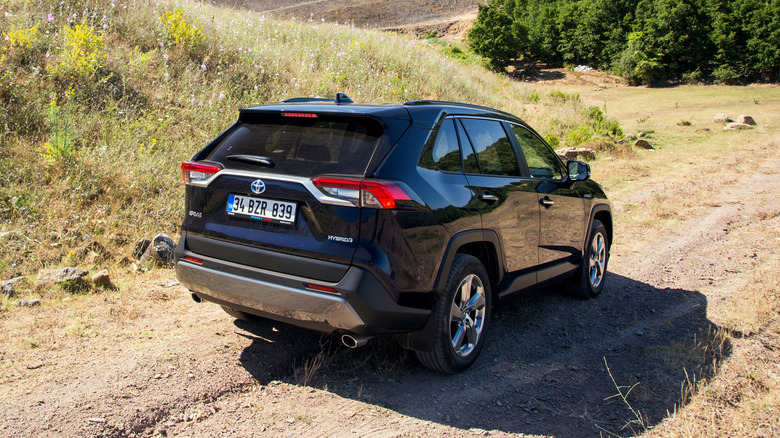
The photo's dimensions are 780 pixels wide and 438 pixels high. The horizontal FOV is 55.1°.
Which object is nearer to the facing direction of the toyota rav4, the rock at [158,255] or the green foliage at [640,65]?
the green foliage

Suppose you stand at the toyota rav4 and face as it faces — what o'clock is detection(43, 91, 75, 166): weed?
The weed is roughly at 9 o'clock from the toyota rav4.

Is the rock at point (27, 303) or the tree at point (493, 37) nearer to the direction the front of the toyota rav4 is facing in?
the tree

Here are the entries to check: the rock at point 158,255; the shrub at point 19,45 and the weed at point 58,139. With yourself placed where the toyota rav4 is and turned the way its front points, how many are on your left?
3

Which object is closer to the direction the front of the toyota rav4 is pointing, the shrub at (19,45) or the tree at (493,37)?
the tree

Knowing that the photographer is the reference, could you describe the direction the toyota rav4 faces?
facing away from the viewer and to the right of the viewer

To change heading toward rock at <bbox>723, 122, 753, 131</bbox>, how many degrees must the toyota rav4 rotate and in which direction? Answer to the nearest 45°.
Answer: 0° — it already faces it

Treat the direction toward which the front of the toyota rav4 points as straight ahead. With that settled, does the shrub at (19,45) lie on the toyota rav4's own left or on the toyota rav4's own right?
on the toyota rav4's own left

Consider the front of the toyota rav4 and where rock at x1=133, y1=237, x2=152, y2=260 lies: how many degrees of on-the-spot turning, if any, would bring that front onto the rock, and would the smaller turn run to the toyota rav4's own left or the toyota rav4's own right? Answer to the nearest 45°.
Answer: approximately 90° to the toyota rav4's own left

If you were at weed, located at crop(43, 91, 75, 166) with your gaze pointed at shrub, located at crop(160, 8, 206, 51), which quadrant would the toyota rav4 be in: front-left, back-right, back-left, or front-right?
back-right

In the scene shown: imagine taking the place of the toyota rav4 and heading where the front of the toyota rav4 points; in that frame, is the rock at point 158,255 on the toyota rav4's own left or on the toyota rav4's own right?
on the toyota rav4's own left

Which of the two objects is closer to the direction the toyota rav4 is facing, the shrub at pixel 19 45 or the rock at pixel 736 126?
the rock
